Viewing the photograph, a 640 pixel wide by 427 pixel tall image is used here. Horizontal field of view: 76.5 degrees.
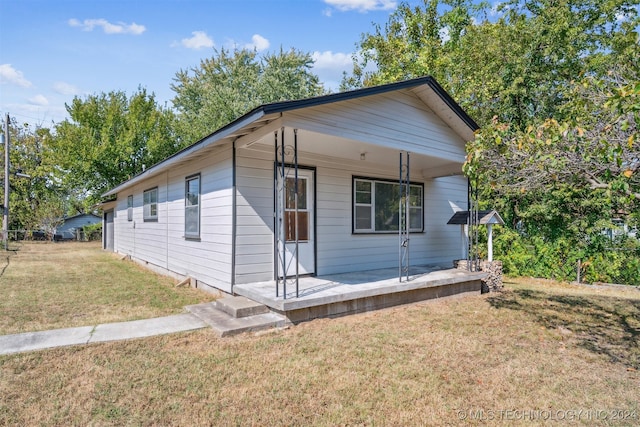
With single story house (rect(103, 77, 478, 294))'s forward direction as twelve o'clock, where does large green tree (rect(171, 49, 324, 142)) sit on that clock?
The large green tree is roughly at 7 o'clock from the single story house.

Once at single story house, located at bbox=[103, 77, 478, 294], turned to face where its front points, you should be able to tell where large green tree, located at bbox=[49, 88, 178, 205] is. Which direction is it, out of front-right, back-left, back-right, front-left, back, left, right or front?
back

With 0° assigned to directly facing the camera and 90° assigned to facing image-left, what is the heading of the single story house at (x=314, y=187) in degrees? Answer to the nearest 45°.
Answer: approximately 315°

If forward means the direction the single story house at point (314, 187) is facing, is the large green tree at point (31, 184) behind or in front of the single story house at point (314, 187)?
behind

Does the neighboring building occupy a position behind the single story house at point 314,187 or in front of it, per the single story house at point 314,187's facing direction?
behind

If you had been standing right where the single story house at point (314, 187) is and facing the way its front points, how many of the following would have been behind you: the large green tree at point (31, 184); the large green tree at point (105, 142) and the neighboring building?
3

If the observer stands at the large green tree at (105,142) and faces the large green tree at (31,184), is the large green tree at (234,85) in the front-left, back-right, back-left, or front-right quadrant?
back-right

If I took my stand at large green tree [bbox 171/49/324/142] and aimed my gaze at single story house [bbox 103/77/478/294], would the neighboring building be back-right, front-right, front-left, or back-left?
back-right
